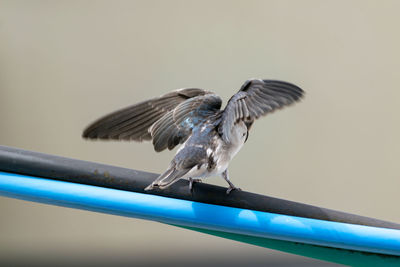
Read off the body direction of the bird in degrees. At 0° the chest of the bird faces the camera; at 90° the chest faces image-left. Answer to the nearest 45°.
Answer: approximately 225°
